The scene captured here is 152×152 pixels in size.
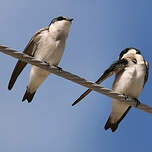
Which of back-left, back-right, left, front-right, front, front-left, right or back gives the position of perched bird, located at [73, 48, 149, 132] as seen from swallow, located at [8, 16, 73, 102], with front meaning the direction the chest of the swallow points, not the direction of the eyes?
front-left

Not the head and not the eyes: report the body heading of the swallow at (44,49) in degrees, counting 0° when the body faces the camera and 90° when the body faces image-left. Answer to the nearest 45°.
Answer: approximately 315°

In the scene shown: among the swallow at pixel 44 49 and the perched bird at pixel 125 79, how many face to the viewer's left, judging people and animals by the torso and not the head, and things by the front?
0

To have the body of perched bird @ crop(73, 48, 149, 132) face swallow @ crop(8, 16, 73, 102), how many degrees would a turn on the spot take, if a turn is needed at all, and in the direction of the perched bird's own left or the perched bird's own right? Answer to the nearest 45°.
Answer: approximately 90° to the perched bird's own right

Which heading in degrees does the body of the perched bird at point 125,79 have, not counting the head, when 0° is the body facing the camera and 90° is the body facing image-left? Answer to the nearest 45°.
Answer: approximately 0°
